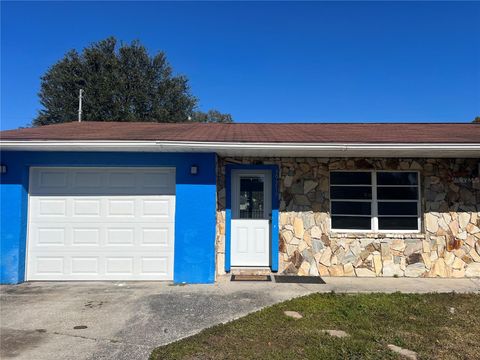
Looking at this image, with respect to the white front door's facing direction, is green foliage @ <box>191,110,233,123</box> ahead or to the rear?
to the rear

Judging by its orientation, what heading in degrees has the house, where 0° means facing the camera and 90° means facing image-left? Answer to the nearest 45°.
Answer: approximately 0°

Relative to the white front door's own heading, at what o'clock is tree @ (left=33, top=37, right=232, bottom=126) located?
The tree is roughly at 5 o'clock from the white front door.

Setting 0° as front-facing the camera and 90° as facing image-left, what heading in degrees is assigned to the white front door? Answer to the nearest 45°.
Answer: approximately 0°

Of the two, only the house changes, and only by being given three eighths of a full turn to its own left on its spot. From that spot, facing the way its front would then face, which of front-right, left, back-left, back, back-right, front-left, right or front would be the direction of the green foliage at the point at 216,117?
front-left
